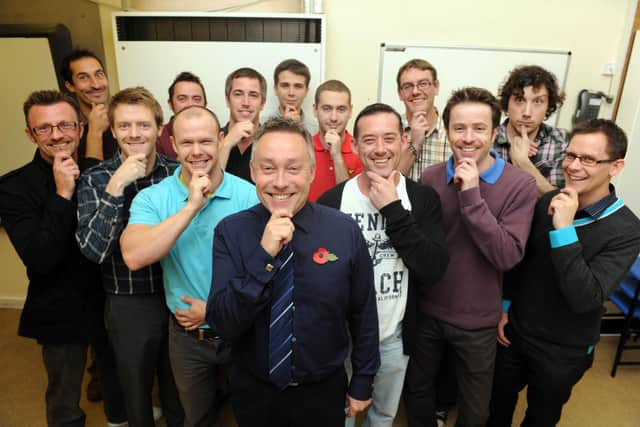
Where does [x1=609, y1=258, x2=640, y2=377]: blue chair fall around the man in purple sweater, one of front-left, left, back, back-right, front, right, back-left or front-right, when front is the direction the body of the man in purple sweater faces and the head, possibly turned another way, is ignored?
back-left

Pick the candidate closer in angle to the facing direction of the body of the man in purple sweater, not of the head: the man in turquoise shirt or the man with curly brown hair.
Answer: the man in turquoise shirt

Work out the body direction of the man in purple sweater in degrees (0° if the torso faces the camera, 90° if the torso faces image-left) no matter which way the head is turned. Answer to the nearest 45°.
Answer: approximately 0°

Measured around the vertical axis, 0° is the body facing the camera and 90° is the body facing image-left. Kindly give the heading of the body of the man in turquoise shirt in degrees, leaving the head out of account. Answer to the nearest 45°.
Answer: approximately 0°

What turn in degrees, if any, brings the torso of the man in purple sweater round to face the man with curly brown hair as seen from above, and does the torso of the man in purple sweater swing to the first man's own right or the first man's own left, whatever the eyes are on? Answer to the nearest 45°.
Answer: approximately 180°

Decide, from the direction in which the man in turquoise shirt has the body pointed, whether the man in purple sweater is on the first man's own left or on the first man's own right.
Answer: on the first man's own left

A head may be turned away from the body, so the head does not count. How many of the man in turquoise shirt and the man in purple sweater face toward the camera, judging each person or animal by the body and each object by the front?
2

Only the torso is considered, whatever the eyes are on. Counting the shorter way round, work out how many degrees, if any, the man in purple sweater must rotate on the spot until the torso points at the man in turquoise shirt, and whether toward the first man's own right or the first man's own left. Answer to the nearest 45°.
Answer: approximately 45° to the first man's own right

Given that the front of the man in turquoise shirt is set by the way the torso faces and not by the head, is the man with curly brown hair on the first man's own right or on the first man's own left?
on the first man's own left
